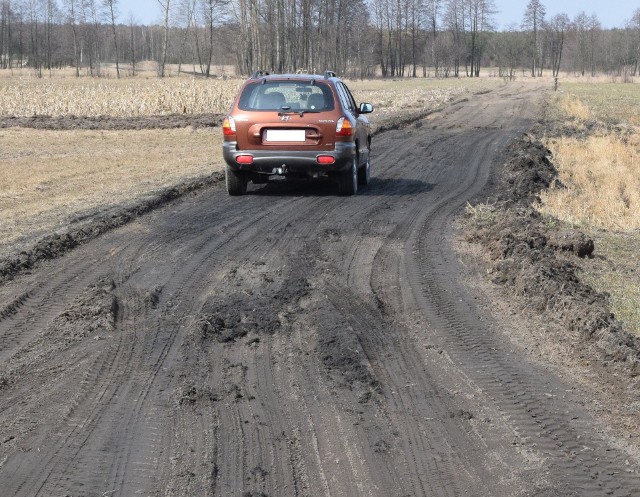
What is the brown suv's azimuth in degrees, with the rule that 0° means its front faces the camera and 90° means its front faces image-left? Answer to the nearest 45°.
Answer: approximately 180°

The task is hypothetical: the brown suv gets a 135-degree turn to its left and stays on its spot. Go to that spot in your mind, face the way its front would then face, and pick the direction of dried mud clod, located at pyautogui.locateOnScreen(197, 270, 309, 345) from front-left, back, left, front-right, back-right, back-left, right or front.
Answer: front-left
